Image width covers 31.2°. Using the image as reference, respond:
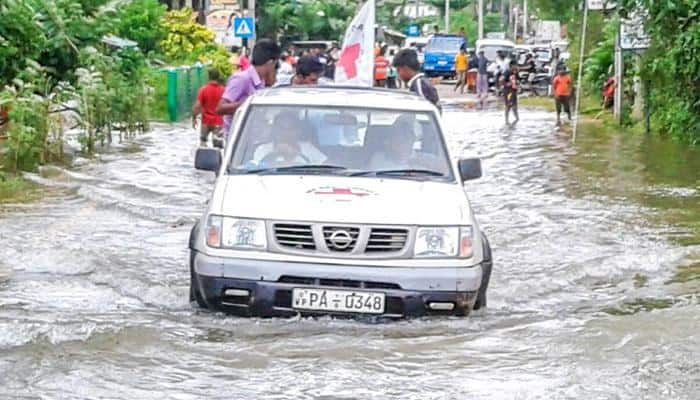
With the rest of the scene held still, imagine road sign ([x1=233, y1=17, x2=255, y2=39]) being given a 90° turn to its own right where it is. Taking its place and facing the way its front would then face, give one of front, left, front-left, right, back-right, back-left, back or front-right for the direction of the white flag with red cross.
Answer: left

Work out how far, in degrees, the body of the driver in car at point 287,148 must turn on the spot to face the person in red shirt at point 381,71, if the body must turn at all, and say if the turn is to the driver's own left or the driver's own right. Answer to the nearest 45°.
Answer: approximately 180°

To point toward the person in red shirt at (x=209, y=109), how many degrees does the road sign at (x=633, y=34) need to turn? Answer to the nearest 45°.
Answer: approximately 45° to its right

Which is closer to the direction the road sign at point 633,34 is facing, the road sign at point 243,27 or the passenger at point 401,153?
the passenger

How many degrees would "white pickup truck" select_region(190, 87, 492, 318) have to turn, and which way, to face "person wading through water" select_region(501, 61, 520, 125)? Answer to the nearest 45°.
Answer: approximately 180°

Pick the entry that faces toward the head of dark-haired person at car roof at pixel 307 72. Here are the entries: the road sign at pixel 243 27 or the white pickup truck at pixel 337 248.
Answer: the road sign

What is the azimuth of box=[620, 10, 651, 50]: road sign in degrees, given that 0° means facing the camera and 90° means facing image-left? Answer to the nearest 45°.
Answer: approximately 0°

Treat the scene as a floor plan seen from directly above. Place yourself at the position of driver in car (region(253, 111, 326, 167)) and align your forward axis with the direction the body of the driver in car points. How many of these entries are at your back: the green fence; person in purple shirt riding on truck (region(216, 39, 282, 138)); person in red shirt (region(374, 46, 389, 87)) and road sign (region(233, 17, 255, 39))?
4

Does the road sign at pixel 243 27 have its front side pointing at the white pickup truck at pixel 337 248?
yes

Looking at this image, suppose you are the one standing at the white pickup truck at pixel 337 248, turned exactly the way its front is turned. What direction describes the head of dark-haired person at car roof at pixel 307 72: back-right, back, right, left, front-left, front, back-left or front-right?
back
